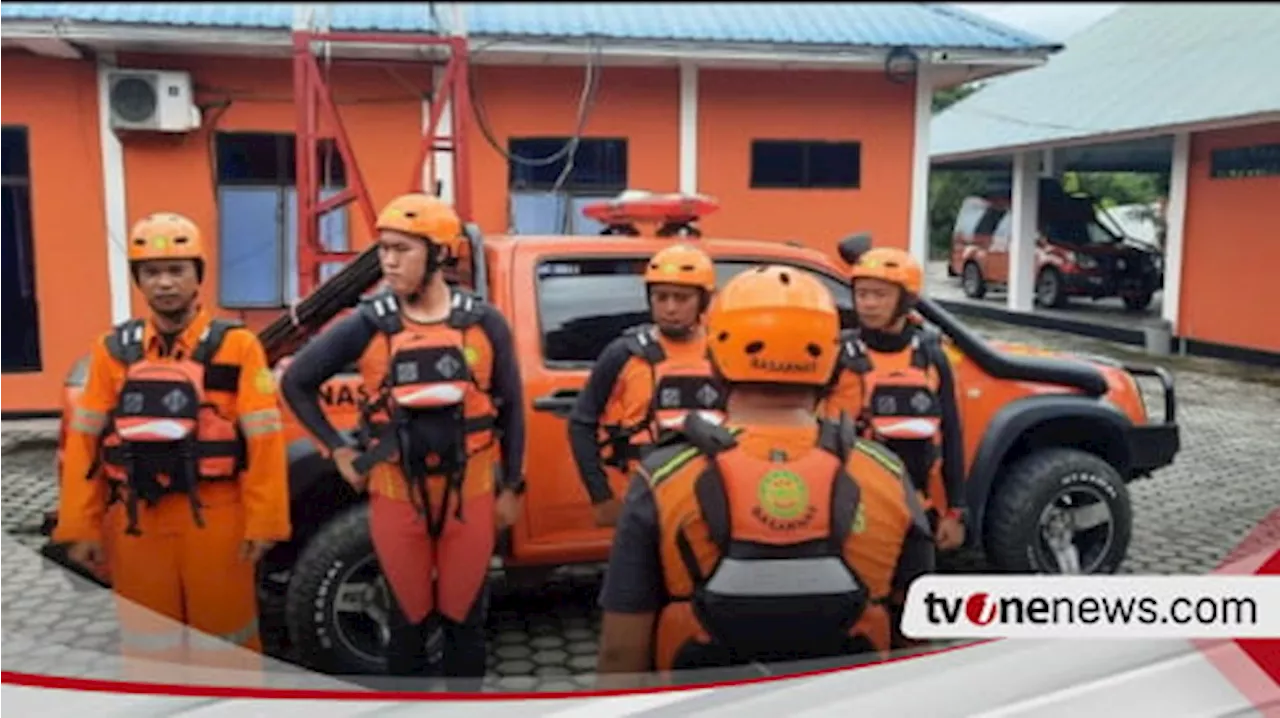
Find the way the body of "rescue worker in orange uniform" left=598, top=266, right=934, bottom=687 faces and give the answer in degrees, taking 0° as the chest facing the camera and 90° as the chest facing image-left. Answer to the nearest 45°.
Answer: approximately 180°

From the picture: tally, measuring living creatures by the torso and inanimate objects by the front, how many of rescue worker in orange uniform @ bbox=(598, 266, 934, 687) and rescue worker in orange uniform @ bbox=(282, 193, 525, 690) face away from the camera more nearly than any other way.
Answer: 1

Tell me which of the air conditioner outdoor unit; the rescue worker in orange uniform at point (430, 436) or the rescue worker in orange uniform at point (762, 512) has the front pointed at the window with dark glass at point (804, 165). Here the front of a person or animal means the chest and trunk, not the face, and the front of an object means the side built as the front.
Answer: the rescue worker in orange uniform at point (762, 512)

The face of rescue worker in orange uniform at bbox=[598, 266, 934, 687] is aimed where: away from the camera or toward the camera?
away from the camera

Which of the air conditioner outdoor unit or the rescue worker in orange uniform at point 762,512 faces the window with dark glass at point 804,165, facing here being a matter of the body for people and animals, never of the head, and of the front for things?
the rescue worker in orange uniform

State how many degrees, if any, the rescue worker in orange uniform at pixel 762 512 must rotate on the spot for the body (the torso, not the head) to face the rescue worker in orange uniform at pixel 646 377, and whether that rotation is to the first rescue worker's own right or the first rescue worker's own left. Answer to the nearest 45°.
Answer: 0° — they already face them
